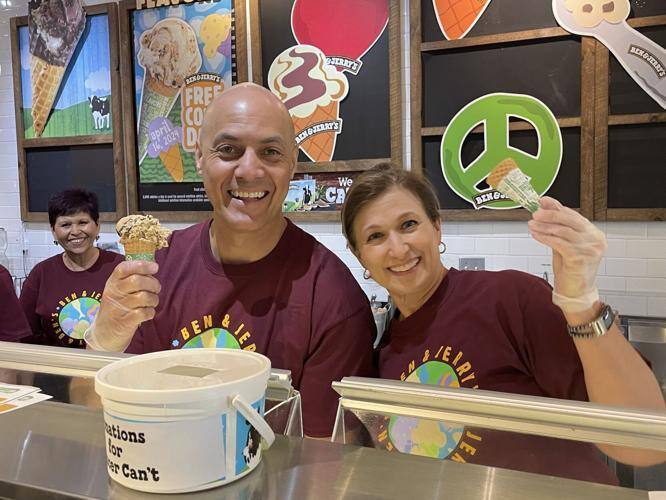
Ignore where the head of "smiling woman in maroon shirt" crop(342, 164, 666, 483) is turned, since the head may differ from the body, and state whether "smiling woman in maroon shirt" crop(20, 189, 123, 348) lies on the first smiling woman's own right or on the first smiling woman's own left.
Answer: on the first smiling woman's own right

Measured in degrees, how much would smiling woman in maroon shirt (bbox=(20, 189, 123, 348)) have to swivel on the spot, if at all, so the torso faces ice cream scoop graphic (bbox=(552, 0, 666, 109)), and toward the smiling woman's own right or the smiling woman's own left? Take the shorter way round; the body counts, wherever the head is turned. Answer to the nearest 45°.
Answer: approximately 90° to the smiling woman's own left

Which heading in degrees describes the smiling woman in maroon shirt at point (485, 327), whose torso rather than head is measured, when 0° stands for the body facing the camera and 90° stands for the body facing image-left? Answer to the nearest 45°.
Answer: approximately 45°

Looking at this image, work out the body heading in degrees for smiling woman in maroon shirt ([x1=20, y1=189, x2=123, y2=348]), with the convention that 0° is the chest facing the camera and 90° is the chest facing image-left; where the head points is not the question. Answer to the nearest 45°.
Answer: approximately 0°

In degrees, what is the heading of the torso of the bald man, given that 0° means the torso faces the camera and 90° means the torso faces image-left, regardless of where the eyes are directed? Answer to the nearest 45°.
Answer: approximately 45°

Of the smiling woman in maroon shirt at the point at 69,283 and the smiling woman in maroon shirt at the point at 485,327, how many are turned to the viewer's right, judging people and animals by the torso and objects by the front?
0

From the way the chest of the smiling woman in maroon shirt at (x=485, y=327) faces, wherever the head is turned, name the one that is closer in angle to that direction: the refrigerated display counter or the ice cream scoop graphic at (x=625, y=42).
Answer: the refrigerated display counter
